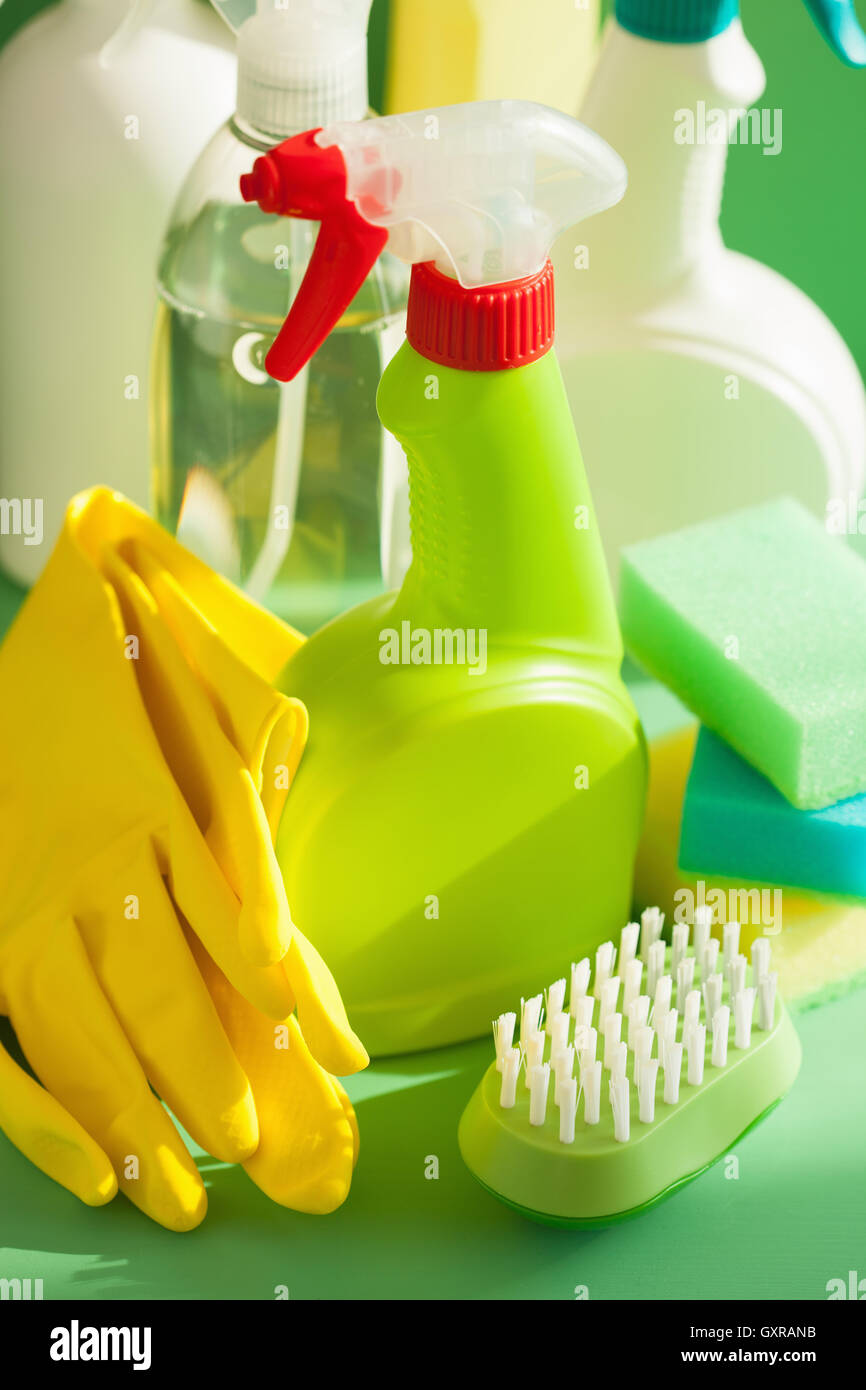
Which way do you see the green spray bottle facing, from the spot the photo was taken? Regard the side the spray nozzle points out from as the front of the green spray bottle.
facing to the left of the viewer
